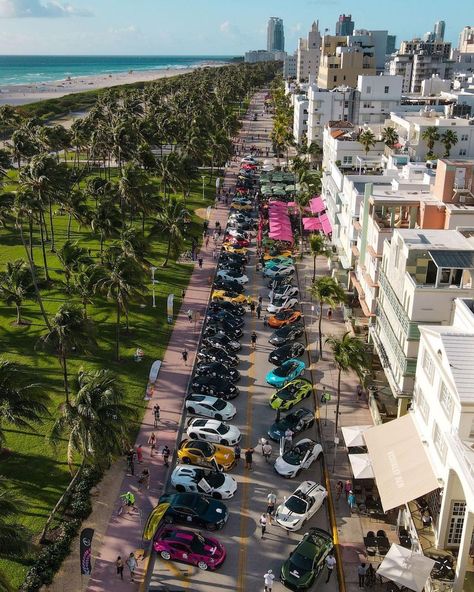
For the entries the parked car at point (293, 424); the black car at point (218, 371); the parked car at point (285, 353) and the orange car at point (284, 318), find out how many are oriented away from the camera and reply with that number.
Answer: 0

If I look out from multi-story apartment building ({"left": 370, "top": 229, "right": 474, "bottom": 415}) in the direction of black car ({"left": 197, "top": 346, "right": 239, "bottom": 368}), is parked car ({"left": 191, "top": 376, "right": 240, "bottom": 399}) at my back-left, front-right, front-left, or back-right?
front-left

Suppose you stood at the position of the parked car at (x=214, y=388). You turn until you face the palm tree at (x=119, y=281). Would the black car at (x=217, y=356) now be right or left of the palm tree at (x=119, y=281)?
right

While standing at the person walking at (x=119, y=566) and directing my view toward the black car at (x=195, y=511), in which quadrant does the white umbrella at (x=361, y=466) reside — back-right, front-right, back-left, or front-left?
front-right

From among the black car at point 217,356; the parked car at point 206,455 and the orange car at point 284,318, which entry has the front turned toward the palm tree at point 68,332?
the orange car

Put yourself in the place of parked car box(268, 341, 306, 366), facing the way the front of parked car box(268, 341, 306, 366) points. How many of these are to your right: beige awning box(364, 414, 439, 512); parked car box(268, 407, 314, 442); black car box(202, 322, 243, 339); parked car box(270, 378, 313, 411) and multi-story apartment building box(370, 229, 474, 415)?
1

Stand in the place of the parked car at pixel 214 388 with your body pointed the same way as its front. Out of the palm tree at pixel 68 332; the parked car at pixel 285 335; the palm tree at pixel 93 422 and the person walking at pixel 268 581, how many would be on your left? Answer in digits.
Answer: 1

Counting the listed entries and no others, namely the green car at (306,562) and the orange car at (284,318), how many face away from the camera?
0

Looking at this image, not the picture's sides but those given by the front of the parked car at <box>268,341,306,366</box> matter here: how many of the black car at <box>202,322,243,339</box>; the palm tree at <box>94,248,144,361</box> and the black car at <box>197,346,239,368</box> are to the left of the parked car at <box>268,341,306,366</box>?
0

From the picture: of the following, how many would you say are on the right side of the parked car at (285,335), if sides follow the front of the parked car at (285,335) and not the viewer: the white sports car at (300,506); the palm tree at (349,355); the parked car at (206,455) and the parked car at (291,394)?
0

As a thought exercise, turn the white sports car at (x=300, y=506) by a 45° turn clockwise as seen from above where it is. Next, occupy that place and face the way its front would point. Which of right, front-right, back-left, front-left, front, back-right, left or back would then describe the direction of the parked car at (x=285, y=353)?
right

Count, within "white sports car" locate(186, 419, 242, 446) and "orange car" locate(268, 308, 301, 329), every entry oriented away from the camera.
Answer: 0

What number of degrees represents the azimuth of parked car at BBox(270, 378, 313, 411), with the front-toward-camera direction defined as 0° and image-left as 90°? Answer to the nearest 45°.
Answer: approximately 45°

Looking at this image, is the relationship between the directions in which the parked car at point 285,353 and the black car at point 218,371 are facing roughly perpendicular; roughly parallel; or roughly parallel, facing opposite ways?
roughly perpendicular

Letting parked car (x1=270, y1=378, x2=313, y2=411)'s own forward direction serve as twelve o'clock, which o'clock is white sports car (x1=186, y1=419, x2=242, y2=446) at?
The white sports car is roughly at 12 o'clock from the parked car.
